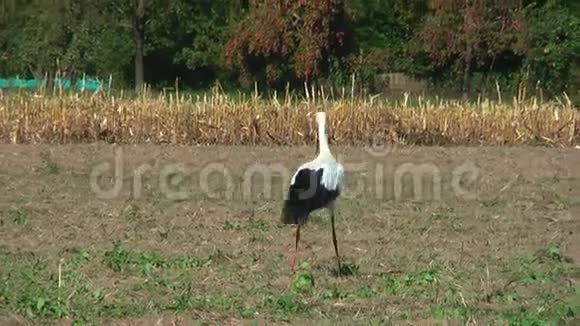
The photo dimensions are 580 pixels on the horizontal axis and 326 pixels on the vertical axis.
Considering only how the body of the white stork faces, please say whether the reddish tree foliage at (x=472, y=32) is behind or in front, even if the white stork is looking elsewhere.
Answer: in front

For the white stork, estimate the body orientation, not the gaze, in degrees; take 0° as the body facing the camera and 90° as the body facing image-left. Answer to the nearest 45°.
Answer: approximately 225°

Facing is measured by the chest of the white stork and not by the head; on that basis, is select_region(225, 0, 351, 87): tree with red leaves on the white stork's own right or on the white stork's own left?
on the white stork's own left

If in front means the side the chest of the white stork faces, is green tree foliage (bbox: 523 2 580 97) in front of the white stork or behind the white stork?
in front

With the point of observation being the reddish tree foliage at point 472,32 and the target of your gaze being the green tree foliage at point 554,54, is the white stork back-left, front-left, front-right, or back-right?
back-right
